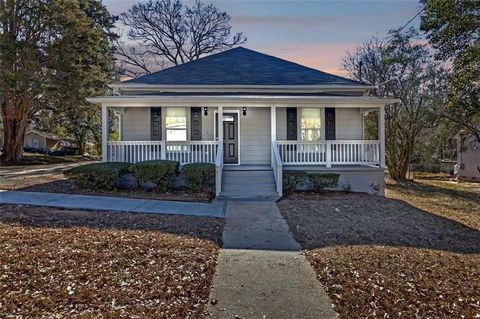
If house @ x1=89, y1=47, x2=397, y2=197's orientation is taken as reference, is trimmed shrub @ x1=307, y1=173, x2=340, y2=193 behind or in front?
in front

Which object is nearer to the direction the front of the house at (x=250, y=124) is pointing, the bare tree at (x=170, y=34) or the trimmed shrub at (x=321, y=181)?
the trimmed shrub

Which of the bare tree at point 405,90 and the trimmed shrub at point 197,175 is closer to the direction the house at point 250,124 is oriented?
the trimmed shrub

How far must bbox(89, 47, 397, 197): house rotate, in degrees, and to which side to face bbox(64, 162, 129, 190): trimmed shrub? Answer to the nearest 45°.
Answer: approximately 45° to its right

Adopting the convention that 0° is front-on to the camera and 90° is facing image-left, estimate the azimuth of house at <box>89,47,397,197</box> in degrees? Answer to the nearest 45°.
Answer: approximately 0°

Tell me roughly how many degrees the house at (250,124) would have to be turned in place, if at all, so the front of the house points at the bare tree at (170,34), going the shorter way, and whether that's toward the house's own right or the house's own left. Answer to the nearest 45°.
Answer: approximately 180°

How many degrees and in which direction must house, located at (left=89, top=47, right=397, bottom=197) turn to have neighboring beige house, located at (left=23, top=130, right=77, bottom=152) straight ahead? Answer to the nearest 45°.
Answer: approximately 135° to its right

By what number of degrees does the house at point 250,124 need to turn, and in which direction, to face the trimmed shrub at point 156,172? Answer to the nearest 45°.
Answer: approximately 45° to its right

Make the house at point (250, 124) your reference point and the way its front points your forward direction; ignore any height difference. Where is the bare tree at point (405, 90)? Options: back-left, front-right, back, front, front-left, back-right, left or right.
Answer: back-left

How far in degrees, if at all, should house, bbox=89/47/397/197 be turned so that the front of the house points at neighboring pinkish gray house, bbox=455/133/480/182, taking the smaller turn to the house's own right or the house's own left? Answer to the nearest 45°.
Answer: approximately 135° to the house's own left
